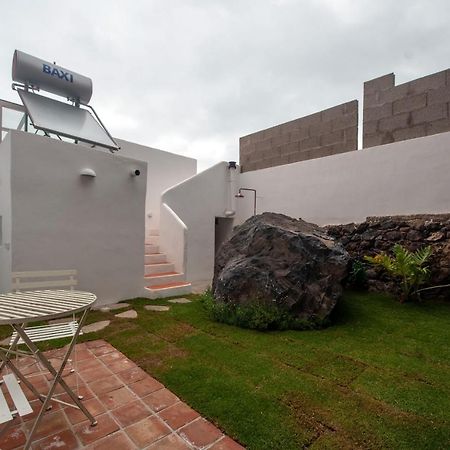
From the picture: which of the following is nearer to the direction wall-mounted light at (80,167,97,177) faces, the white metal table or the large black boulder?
the white metal table

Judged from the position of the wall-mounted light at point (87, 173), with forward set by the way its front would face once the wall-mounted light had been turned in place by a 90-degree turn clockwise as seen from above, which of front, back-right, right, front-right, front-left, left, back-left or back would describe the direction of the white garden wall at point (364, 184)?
back

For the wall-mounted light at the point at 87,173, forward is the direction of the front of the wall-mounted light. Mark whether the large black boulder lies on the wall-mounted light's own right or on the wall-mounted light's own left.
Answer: on the wall-mounted light's own left

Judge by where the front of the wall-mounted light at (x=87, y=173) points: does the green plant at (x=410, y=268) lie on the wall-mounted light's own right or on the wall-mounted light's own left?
on the wall-mounted light's own left

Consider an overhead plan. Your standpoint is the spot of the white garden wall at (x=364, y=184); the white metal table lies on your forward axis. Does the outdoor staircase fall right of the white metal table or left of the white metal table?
right

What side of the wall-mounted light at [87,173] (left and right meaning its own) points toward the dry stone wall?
left

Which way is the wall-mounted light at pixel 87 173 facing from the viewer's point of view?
toward the camera

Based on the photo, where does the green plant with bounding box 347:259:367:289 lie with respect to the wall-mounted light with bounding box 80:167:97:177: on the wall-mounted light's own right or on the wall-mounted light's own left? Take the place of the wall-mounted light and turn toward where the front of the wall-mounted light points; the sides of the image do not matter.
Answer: on the wall-mounted light's own left

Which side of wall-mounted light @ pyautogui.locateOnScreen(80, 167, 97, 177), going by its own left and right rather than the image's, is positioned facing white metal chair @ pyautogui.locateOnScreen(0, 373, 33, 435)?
front

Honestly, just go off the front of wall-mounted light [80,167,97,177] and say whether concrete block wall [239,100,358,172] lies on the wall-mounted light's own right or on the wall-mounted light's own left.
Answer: on the wall-mounted light's own left

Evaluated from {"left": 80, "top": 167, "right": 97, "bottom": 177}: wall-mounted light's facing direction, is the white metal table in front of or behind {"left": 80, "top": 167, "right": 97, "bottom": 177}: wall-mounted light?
in front

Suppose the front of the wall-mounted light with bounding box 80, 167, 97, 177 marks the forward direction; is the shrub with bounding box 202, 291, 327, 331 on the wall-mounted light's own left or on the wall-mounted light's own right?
on the wall-mounted light's own left
